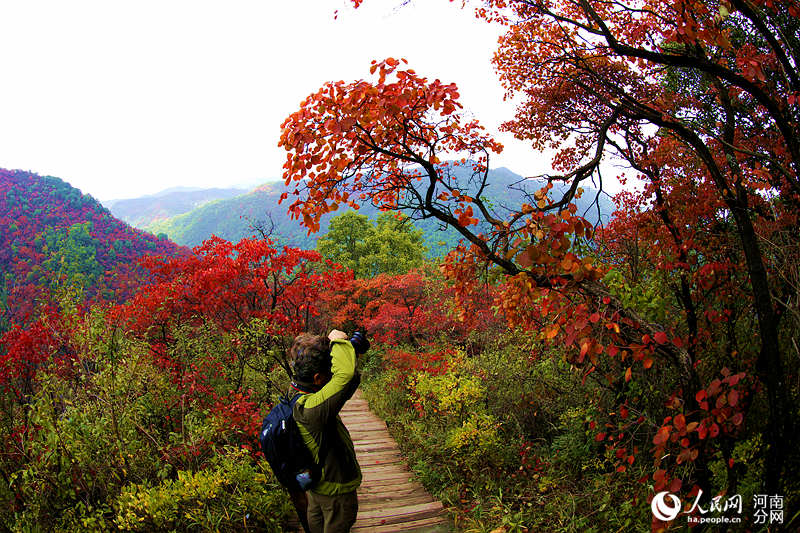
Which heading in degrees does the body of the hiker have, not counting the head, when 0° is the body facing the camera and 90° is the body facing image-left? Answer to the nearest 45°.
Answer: approximately 270°

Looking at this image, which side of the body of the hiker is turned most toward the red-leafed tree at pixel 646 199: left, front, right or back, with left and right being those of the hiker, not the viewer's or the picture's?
front
